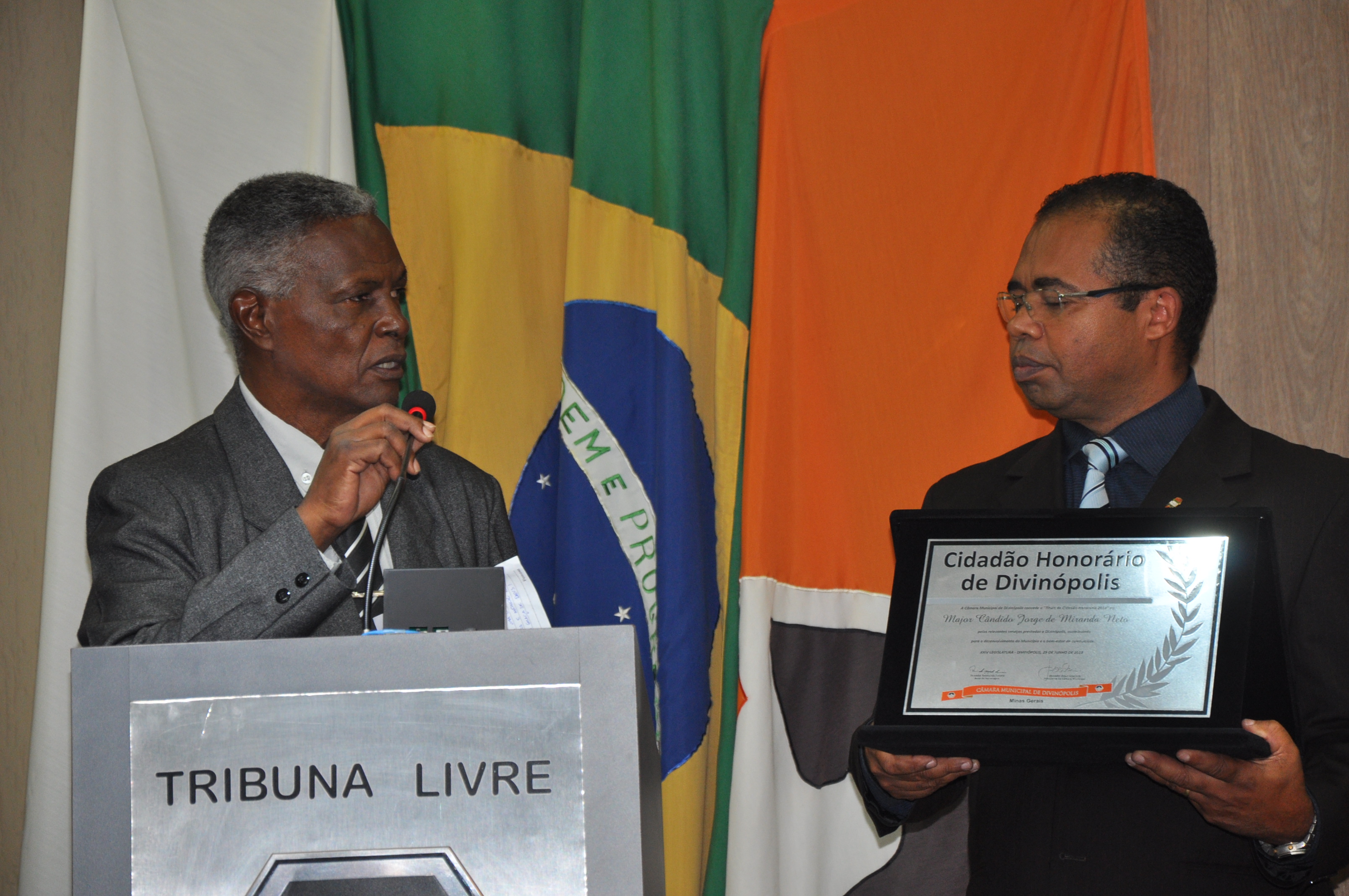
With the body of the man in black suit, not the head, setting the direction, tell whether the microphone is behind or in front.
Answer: in front

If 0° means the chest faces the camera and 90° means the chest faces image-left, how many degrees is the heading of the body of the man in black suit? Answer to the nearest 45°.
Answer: approximately 45°

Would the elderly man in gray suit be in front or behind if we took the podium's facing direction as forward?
behind

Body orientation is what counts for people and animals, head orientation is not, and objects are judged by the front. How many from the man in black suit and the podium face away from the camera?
0

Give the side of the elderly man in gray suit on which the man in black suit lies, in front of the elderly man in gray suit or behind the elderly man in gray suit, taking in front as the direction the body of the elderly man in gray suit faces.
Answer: in front

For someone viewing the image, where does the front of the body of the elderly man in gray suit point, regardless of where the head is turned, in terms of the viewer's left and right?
facing the viewer and to the right of the viewer

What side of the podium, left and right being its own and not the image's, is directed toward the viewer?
front

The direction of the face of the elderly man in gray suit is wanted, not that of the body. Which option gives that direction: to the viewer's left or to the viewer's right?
to the viewer's right

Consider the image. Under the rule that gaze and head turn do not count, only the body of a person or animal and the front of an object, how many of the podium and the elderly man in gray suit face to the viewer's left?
0
